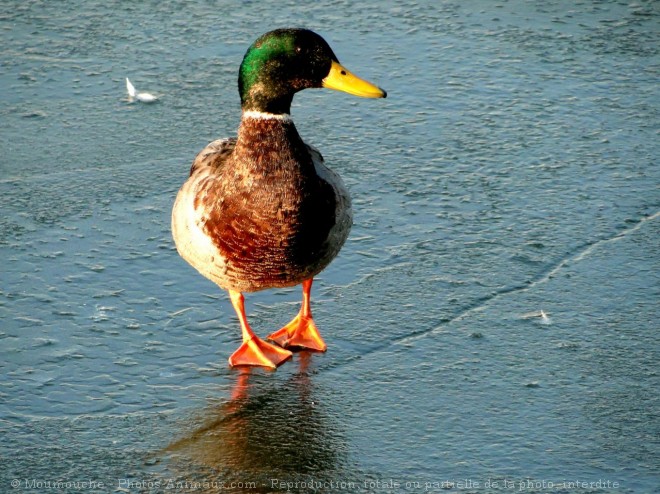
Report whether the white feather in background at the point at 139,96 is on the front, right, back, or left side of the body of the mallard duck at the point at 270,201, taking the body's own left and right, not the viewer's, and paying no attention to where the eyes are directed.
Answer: back

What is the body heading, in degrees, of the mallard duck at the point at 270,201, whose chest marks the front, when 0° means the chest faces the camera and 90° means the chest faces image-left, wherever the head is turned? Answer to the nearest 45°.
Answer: approximately 0°
